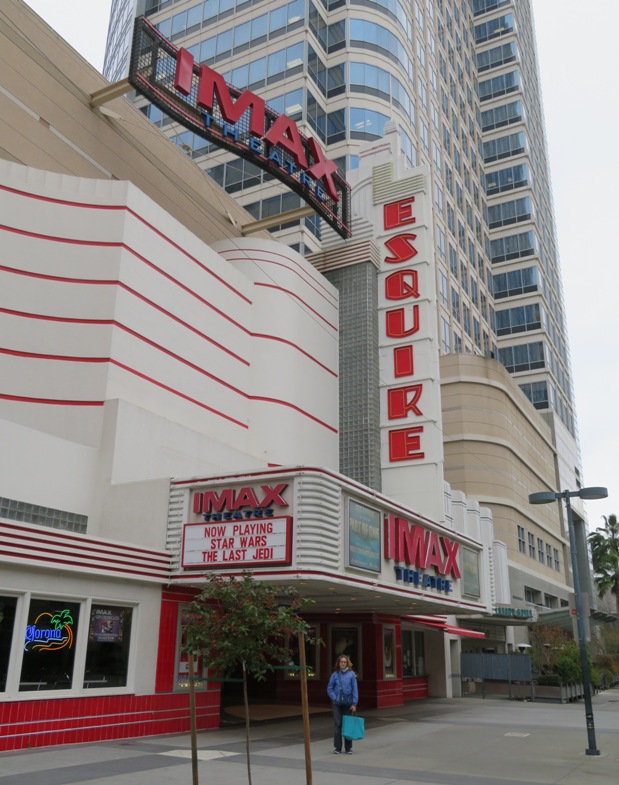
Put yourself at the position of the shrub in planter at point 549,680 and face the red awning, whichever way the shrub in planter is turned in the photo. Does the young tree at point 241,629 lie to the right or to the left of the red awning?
left

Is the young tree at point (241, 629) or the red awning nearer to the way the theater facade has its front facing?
the young tree

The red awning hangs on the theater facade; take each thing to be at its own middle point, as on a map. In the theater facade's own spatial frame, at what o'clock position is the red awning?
The red awning is roughly at 9 o'clock from the theater facade.

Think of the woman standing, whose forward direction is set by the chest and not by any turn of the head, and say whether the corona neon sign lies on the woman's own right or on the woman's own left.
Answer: on the woman's own right

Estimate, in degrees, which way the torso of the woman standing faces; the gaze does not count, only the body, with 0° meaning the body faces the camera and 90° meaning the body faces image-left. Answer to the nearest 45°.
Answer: approximately 0°

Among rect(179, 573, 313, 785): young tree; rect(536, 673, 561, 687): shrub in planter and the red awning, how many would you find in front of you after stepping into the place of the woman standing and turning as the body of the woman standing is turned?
1

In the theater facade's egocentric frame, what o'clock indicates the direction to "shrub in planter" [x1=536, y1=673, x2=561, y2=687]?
The shrub in planter is roughly at 9 o'clock from the theater facade.

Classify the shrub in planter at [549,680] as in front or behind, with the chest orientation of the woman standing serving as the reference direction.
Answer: behind

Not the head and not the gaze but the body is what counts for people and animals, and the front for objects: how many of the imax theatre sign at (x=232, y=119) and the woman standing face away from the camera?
0
